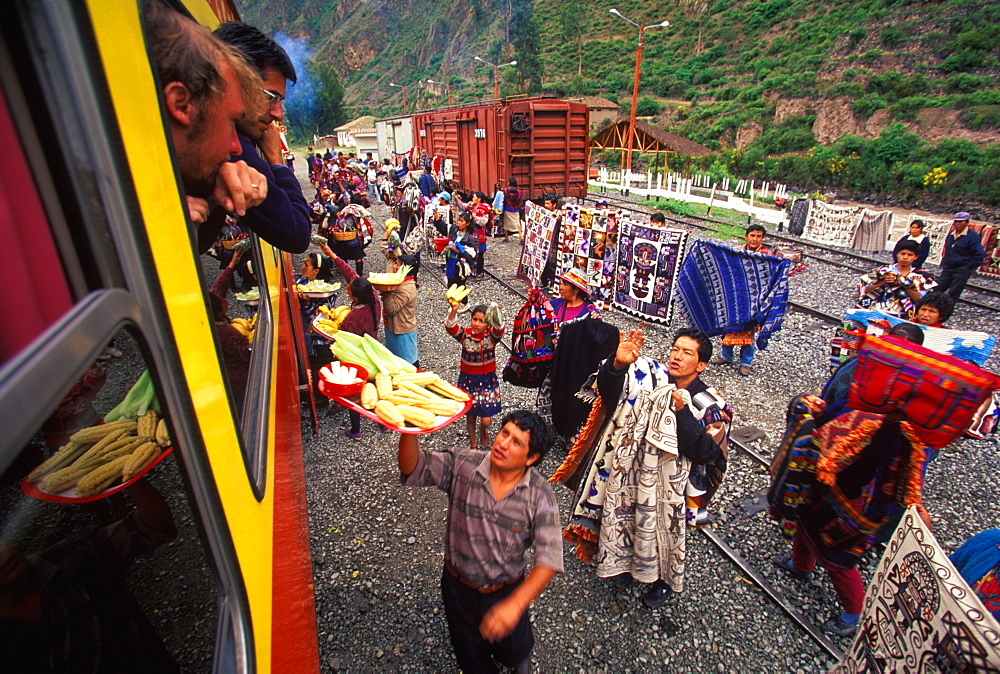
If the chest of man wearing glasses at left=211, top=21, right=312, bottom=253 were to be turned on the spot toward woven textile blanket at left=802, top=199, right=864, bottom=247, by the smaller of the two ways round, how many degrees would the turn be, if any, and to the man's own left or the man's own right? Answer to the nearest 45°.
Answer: approximately 45° to the man's own left

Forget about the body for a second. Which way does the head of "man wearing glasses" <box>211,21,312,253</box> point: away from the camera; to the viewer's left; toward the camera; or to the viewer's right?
to the viewer's right

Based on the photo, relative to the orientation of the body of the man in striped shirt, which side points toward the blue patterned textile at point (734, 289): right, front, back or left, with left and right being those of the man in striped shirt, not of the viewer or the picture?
back

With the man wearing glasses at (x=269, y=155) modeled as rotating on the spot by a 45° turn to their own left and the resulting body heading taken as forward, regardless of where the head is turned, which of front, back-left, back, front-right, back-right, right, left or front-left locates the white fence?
front

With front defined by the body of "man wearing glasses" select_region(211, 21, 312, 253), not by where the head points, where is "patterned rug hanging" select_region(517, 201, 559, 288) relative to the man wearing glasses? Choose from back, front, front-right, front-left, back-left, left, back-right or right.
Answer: front-left

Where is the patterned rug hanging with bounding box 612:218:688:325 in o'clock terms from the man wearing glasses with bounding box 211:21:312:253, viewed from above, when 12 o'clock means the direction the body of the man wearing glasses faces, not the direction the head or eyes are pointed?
The patterned rug hanging is roughly at 11 o'clock from the man wearing glasses.

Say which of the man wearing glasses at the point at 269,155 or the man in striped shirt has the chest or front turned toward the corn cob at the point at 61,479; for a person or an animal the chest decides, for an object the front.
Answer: the man in striped shirt

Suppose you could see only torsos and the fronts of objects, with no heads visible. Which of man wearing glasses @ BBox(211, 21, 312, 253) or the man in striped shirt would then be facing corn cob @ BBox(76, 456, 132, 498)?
the man in striped shirt

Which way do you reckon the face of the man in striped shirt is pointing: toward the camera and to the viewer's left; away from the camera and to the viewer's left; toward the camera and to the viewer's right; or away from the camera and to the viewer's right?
toward the camera and to the viewer's left

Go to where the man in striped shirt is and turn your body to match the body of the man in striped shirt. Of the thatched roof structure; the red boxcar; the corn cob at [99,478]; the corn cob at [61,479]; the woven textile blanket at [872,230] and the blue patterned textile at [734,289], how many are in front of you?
2

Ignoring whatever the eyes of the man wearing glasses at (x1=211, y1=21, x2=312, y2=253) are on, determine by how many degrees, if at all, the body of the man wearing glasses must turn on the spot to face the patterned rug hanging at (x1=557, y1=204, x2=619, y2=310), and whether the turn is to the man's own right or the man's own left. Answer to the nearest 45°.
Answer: approximately 45° to the man's own left

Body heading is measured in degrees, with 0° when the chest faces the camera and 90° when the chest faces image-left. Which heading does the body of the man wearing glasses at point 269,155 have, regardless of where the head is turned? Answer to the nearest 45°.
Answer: approximately 270°

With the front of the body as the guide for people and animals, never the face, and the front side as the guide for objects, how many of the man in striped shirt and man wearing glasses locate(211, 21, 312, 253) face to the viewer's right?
1

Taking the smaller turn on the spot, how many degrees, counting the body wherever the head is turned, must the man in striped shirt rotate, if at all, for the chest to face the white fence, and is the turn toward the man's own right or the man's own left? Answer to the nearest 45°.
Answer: approximately 180°
